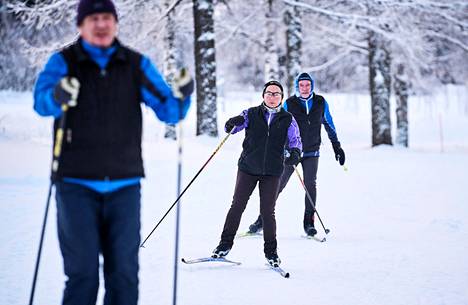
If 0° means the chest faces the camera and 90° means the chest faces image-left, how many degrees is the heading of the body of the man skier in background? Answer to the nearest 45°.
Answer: approximately 0°

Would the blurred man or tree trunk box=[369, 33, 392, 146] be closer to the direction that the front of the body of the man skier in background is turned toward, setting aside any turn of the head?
the blurred man

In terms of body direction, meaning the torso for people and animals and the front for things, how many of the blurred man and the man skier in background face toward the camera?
2

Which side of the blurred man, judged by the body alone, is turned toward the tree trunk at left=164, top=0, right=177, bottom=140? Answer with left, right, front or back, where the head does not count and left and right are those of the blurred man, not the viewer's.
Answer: back

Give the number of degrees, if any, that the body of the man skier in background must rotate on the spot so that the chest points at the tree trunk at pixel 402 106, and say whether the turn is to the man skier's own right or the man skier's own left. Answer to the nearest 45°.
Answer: approximately 180°

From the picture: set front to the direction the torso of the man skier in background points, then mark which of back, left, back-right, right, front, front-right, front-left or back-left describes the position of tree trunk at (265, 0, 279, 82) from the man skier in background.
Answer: back

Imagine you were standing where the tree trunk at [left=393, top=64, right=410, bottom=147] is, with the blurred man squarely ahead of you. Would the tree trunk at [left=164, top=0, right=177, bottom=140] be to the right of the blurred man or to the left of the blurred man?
right

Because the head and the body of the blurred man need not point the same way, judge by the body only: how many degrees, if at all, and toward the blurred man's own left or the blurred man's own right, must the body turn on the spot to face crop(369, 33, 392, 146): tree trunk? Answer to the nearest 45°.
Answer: approximately 135° to the blurred man's own left

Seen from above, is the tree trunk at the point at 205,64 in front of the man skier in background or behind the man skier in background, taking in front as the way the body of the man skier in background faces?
behind

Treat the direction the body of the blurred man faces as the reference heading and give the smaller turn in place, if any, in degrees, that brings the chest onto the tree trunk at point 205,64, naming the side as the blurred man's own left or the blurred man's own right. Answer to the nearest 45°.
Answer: approximately 180°

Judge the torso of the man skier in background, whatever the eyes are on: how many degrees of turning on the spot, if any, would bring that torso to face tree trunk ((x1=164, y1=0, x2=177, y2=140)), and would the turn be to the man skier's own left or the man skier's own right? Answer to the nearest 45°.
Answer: approximately 135° to the man skier's own right
